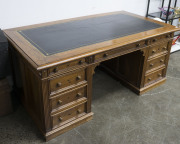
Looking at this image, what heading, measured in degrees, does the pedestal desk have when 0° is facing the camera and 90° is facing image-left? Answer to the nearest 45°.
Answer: approximately 315°
